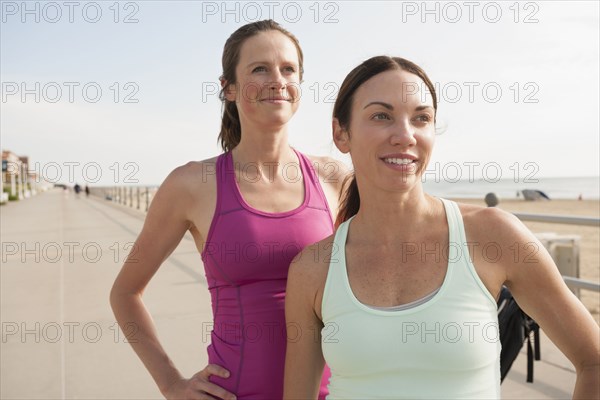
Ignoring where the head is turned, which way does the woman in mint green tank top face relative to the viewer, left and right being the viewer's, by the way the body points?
facing the viewer

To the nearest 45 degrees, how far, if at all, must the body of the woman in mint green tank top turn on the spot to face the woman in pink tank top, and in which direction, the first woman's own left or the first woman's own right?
approximately 135° to the first woman's own right

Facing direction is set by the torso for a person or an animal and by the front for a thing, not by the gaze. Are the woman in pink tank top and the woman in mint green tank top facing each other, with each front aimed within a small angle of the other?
no

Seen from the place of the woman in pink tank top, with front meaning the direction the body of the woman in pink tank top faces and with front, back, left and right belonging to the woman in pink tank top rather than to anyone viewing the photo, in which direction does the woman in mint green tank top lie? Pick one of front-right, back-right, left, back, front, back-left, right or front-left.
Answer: front

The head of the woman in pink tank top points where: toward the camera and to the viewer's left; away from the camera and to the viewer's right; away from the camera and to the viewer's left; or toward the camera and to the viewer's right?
toward the camera and to the viewer's right

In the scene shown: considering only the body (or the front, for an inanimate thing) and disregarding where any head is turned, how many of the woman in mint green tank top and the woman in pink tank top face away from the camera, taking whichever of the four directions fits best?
0

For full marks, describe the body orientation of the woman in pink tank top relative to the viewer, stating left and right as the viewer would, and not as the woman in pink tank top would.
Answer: facing the viewer and to the right of the viewer
